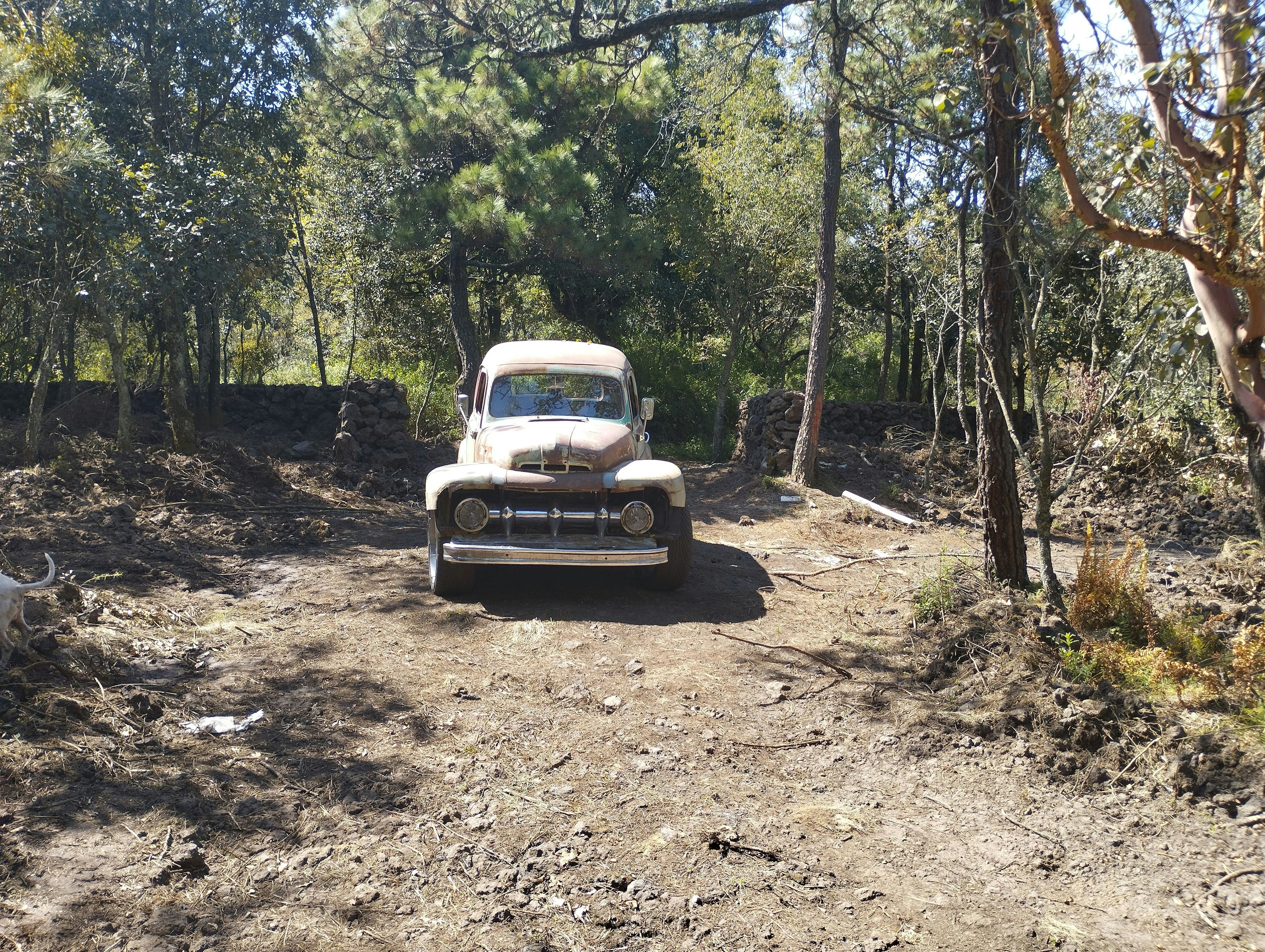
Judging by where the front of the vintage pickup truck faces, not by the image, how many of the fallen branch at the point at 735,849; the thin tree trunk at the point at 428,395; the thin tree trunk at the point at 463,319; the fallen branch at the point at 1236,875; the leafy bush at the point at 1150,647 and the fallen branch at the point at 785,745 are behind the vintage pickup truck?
2

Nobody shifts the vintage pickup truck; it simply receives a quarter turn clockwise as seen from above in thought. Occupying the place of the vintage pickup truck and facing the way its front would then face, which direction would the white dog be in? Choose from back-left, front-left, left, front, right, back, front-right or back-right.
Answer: front-left

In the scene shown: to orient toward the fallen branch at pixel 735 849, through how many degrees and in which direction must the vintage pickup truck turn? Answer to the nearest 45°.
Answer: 0° — it already faces it

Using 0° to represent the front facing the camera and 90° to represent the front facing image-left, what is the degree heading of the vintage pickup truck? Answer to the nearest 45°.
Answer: approximately 0°

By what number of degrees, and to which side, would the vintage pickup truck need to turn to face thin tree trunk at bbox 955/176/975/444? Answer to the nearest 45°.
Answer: approximately 90° to its left

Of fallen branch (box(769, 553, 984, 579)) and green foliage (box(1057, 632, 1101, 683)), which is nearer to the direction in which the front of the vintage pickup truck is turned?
the green foliage

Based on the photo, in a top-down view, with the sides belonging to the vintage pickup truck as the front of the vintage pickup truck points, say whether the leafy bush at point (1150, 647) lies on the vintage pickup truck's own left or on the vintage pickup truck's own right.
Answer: on the vintage pickup truck's own left

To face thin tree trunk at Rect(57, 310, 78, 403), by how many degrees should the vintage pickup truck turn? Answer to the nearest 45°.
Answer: approximately 135° to its right

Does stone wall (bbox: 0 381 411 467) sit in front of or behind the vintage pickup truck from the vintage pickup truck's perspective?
behind

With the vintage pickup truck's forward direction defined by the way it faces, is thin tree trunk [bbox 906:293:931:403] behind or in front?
behind

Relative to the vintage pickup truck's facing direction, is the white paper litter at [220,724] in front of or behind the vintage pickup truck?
in front

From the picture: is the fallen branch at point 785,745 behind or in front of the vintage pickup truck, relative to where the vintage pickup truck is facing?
in front
